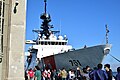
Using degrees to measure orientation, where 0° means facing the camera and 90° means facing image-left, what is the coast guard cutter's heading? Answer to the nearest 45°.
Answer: approximately 315°
